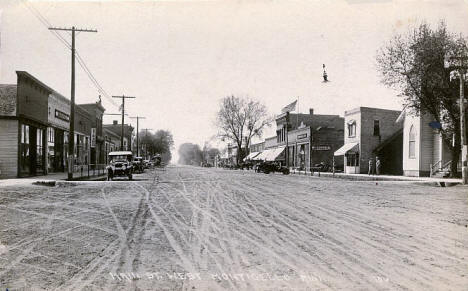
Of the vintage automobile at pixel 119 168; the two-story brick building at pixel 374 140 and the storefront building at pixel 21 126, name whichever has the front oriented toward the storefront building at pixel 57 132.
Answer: the two-story brick building

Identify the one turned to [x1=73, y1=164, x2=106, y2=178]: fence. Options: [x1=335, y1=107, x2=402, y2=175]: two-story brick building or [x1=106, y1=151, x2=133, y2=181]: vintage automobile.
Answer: the two-story brick building

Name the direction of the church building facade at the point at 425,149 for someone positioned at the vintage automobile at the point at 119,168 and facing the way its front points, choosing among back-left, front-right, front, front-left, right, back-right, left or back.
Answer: left

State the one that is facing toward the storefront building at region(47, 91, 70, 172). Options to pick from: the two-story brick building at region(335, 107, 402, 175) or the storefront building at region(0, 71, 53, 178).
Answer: the two-story brick building

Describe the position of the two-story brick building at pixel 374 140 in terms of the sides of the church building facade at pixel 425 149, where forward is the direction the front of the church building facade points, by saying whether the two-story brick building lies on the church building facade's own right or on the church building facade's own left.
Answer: on the church building facade's own right

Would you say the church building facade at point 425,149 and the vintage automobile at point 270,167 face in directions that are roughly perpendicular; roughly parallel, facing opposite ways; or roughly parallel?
roughly perpendicular
